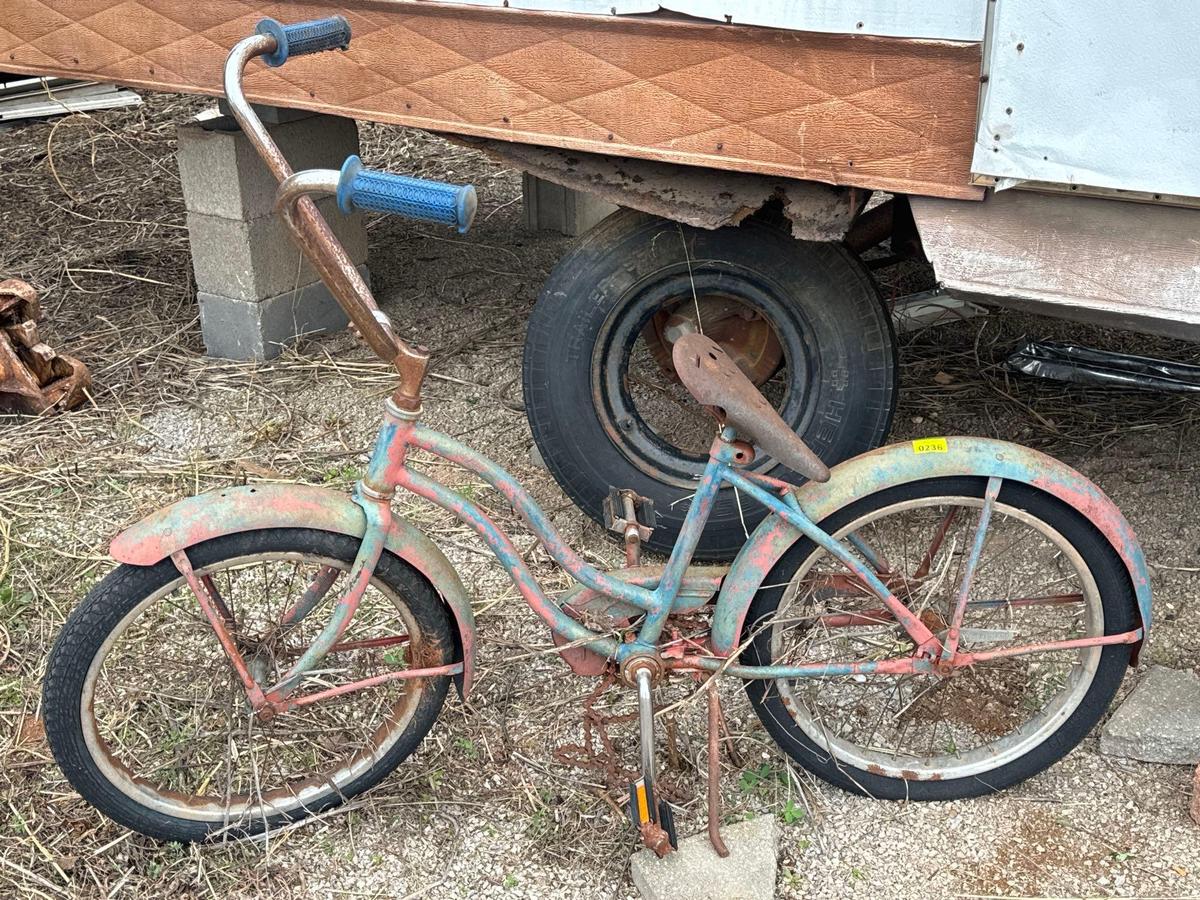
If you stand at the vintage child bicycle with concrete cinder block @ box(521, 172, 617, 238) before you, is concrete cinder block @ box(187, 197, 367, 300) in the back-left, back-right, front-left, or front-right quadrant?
front-left

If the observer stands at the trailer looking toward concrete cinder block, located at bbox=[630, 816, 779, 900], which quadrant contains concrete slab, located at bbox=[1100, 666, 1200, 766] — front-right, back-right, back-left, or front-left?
front-left

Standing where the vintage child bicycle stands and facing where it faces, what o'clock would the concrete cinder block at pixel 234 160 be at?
The concrete cinder block is roughly at 2 o'clock from the vintage child bicycle.

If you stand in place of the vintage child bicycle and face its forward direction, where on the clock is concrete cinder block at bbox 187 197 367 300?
The concrete cinder block is roughly at 2 o'clock from the vintage child bicycle.

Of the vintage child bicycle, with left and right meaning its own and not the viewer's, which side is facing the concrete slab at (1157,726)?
back

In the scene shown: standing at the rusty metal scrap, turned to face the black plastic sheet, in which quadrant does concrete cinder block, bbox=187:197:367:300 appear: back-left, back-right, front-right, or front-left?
front-left

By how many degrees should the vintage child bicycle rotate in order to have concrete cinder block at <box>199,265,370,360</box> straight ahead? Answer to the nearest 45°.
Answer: approximately 45° to its right

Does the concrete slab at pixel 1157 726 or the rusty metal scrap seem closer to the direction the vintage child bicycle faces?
the rusty metal scrap

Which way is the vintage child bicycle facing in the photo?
to the viewer's left

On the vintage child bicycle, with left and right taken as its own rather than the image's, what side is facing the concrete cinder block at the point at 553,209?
right
